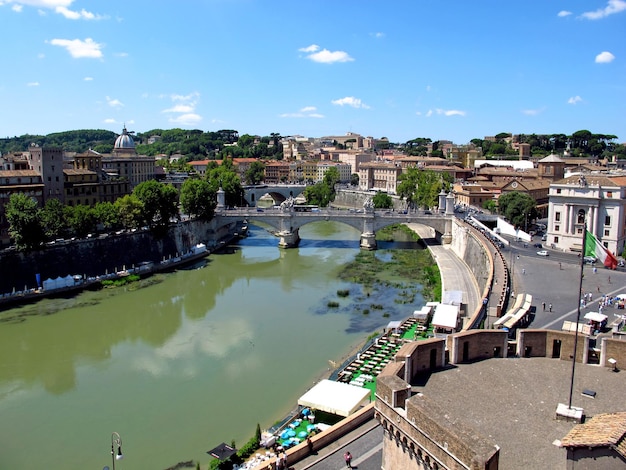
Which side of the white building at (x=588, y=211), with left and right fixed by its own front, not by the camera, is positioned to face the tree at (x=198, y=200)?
right

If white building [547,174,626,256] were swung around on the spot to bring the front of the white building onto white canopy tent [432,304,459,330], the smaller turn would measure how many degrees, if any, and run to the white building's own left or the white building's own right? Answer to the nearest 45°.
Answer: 0° — it already faces it

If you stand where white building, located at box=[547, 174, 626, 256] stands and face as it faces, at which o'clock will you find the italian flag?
The italian flag is roughly at 12 o'clock from the white building.

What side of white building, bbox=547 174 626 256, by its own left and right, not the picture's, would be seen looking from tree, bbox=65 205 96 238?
right

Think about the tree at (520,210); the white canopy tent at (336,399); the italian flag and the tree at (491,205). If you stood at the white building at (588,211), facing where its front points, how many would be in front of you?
2

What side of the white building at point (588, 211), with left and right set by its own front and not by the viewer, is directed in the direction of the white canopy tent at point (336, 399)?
front

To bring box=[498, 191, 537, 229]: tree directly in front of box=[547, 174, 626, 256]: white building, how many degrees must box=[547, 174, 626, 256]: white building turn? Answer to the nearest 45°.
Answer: approximately 135° to its right

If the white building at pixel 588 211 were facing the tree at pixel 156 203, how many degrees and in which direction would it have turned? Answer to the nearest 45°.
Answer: approximately 90° to its right

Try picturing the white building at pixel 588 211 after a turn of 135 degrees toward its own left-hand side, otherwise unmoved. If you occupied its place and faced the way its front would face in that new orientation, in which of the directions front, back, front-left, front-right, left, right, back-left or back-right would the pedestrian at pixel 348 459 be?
back-right

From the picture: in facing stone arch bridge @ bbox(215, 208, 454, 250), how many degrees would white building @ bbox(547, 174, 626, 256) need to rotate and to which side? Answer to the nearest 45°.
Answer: approximately 90° to its right

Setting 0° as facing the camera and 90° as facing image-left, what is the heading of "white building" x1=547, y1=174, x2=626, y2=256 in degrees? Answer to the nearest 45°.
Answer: approximately 0°
